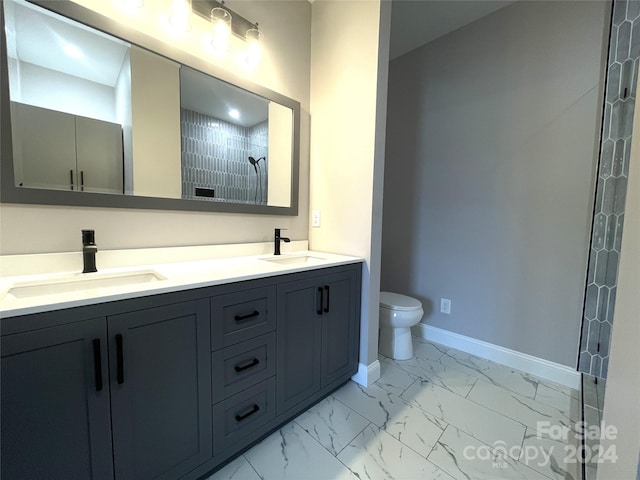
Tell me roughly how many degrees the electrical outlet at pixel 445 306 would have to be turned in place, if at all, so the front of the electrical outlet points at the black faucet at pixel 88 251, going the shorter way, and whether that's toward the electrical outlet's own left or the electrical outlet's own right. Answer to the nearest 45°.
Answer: approximately 45° to the electrical outlet's own right

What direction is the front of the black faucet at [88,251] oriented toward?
toward the camera

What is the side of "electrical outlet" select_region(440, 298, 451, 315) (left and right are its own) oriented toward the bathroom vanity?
front

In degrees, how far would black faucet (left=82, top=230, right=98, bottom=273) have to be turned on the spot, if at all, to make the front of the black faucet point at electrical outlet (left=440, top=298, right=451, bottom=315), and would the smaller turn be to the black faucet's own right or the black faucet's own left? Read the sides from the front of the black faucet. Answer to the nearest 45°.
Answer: approximately 90° to the black faucet's own left

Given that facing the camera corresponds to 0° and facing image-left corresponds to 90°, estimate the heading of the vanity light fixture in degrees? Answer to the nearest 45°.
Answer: approximately 315°

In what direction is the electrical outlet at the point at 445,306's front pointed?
toward the camera

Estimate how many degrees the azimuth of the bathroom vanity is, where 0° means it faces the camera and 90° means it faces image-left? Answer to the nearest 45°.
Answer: approximately 315°
